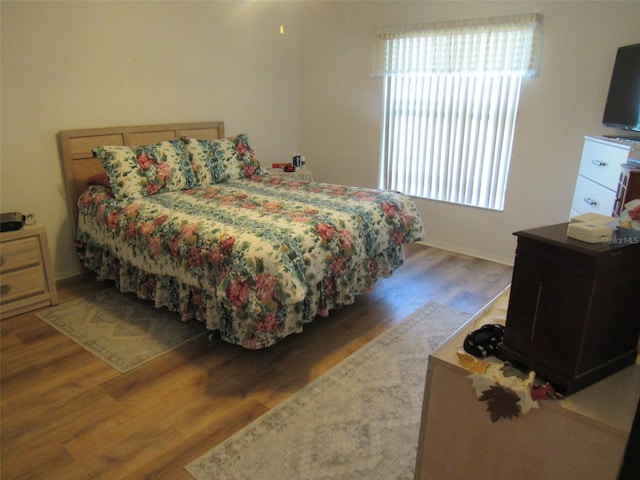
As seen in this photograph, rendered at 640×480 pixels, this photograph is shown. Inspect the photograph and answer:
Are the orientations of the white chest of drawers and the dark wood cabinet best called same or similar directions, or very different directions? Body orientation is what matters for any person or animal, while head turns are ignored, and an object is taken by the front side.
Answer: same or similar directions

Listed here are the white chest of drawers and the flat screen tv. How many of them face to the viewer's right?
0

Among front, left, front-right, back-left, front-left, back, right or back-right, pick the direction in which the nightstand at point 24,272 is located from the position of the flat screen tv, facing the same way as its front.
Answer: front

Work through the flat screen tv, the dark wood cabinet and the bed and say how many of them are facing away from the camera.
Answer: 0

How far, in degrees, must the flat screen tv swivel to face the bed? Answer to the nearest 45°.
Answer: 0° — it already faces it

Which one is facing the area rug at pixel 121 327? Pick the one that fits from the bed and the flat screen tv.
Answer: the flat screen tv

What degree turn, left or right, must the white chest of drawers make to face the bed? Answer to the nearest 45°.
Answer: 0° — it already faces it

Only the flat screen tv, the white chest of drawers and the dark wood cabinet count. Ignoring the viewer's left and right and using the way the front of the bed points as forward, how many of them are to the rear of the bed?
0

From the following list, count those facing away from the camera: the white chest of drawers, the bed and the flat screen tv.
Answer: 0

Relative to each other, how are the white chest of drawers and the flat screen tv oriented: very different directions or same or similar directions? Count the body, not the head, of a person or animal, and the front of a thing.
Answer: same or similar directions

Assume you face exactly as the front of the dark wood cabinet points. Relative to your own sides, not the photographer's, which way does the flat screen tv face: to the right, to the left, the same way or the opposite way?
the same way

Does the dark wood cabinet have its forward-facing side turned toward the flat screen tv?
no

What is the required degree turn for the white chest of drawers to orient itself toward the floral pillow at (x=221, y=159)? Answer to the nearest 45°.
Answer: approximately 45° to its right

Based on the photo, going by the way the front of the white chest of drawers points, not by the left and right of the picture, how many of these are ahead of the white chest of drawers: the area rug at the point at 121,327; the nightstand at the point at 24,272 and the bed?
3

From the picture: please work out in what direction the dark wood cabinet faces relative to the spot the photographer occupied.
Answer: facing the viewer and to the left of the viewer

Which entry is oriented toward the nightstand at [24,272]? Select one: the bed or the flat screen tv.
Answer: the flat screen tv
